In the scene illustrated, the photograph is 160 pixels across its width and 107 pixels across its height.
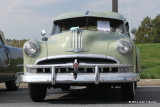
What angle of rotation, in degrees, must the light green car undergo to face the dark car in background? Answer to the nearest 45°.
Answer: approximately 135° to its right

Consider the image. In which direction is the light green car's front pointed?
toward the camera
